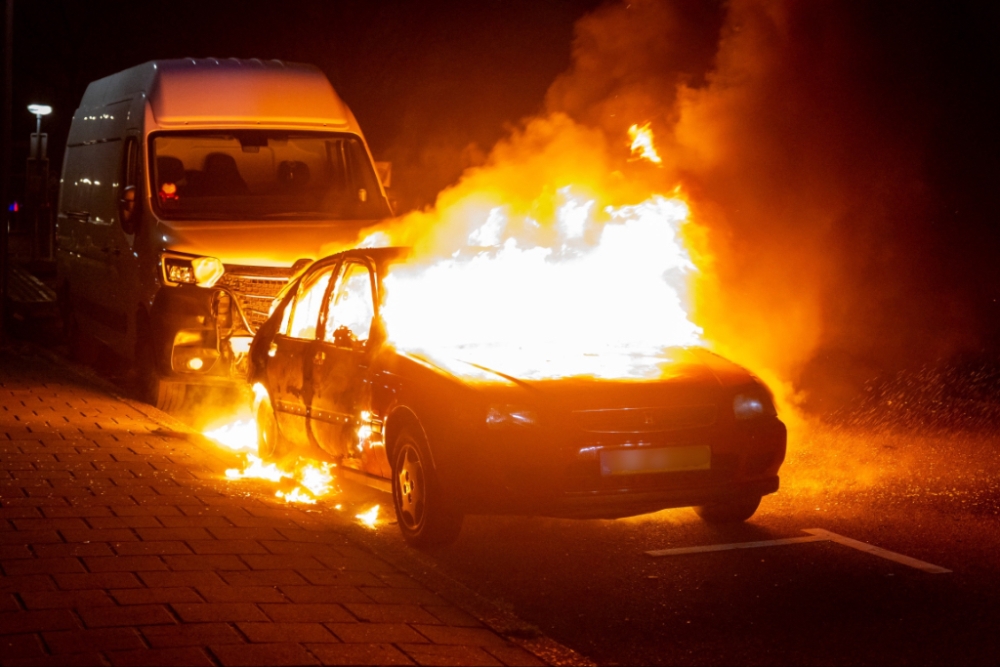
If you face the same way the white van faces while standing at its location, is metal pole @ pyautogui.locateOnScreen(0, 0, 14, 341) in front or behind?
behind

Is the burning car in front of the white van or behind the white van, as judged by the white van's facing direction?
in front

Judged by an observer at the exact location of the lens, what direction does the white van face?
facing the viewer and to the right of the viewer

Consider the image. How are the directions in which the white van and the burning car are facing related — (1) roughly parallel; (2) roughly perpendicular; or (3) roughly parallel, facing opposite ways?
roughly parallel

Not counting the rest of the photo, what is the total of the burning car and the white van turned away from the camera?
0

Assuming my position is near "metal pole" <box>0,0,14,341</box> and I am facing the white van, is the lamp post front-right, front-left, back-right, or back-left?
back-left

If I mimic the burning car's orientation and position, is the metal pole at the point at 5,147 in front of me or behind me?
behind

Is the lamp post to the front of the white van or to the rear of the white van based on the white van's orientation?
to the rear

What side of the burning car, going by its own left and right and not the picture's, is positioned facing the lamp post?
back
